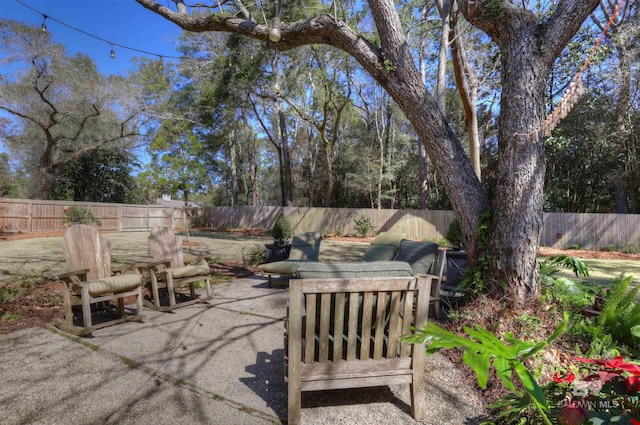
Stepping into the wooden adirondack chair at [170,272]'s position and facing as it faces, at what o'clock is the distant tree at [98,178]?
The distant tree is roughly at 7 o'clock from the wooden adirondack chair.

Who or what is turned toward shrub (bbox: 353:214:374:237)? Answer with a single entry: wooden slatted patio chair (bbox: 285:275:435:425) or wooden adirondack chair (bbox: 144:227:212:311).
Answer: wooden slatted patio chair (bbox: 285:275:435:425)

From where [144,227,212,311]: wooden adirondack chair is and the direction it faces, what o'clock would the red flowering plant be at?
The red flowering plant is roughly at 1 o'clock from the wooden adirondack chair.

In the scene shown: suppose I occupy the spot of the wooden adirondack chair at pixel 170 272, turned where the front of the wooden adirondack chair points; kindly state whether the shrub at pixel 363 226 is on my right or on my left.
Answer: on my left

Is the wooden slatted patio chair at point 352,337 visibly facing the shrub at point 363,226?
yes

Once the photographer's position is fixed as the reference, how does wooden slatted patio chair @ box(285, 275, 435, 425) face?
facing away from the viewer

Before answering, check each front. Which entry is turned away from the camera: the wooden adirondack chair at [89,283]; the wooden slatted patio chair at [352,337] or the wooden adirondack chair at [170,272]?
the wooden slatted patio chair at [352,337]

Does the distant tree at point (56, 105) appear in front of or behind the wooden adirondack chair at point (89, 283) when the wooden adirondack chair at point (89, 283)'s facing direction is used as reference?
behind

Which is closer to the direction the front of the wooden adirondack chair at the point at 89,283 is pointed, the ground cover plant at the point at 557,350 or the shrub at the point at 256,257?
the ground cover plant

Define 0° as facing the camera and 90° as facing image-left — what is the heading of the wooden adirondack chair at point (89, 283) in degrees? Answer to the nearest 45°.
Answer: approximately 315°
